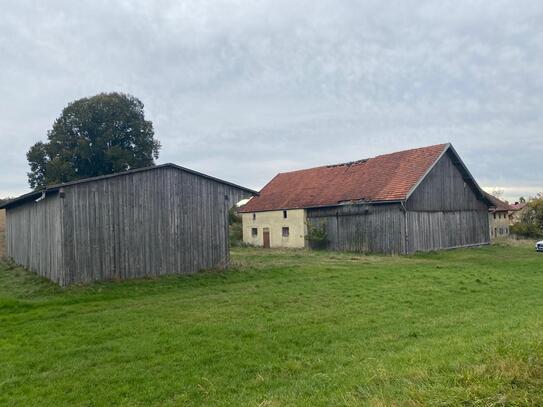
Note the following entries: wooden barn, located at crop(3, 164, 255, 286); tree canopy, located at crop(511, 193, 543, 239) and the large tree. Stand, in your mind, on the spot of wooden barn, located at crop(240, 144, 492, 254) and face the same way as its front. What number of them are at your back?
1

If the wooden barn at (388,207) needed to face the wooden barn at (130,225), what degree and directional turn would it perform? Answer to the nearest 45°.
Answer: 0° — it already faces it

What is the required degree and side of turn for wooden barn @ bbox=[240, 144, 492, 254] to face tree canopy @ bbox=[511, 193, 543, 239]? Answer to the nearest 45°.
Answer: approximately 180°

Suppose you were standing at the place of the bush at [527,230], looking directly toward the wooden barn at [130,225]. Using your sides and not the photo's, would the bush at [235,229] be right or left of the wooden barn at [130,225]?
right

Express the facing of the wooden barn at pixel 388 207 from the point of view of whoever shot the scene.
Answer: facing the viewer and to the left of the viewer

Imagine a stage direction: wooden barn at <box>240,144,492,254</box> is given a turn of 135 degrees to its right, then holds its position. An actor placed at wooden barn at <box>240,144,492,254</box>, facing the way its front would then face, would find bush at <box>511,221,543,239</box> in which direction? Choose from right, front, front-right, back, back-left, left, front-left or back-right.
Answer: front-right

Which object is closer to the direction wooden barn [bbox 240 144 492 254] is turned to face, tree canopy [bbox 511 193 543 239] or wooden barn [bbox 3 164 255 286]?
the wooden barn

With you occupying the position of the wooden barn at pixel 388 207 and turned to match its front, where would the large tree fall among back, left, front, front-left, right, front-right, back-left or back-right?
front-right
